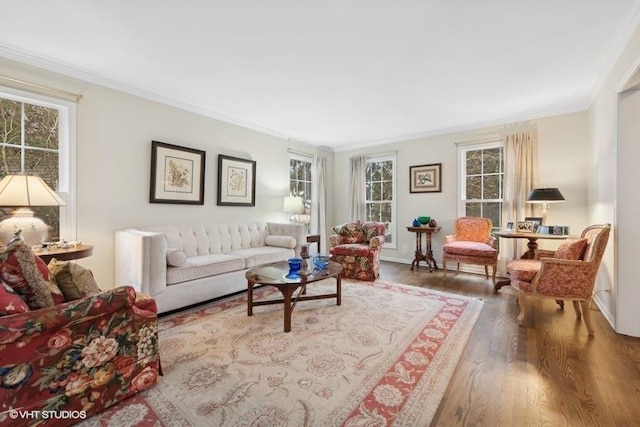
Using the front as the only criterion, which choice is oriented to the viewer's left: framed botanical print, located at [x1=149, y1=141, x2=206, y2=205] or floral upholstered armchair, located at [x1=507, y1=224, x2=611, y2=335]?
the floral upholstered armchair

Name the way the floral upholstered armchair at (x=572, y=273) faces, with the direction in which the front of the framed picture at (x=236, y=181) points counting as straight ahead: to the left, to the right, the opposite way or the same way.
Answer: the opposite way

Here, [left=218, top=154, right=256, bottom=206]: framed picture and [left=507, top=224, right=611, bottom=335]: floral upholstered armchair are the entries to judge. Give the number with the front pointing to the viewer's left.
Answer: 1

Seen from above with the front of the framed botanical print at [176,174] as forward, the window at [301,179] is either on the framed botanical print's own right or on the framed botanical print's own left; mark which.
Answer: on the framed botanical print's own left

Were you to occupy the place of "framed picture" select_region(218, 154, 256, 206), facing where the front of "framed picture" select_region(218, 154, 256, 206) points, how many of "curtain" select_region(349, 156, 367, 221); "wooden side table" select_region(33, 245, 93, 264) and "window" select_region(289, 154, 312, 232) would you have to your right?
1

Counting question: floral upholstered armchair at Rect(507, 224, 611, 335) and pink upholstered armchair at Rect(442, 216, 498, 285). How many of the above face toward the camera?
1

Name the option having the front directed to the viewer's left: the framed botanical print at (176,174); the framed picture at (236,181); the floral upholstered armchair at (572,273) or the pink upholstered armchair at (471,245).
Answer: the floral upholstered armchair

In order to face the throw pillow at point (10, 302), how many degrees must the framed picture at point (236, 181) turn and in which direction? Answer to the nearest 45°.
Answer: approximately 45° to its right

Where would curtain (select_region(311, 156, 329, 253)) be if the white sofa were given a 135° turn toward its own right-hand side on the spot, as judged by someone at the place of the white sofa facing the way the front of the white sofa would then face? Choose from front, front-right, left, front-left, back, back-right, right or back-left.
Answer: back-right

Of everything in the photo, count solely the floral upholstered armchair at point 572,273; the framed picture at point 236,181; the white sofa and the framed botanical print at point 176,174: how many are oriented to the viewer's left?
1

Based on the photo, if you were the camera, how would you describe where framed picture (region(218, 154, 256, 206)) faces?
facing the viewer and to the right of the viewer

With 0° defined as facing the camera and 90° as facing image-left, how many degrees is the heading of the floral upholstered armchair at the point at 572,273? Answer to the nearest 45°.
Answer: approximately 90°

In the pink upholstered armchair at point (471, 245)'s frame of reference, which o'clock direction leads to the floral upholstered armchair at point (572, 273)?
The floral upholstered armchair is roughly at 11 o'clock from the pink upholstered armchair.

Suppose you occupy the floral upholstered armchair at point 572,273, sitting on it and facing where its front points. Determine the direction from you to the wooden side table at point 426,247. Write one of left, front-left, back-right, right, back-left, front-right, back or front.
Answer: front-right

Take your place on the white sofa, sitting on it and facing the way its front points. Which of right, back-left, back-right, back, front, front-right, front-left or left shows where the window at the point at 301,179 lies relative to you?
left

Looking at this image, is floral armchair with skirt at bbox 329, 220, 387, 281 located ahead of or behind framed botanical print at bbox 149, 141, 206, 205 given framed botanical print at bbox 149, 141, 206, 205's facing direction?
ahead

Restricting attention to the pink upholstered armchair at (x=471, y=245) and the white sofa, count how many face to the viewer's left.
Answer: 0
